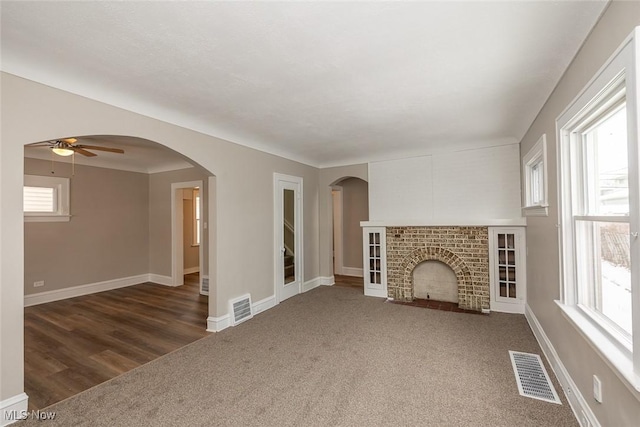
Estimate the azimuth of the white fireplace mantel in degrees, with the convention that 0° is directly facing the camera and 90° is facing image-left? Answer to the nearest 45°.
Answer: approximately 0°

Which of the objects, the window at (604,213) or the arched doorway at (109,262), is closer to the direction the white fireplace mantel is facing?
the window

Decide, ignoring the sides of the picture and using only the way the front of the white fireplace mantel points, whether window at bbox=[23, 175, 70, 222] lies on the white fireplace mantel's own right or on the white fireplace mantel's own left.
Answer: on the white fireplace mantel's own right

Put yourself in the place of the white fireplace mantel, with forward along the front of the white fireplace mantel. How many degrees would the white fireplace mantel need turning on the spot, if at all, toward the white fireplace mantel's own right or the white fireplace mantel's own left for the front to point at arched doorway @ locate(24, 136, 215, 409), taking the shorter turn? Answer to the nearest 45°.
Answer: approximately 90° to the white fireplace mantel's own right

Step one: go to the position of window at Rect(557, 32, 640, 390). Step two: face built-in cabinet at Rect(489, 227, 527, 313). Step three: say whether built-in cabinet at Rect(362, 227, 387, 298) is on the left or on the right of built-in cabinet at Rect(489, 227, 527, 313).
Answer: left
